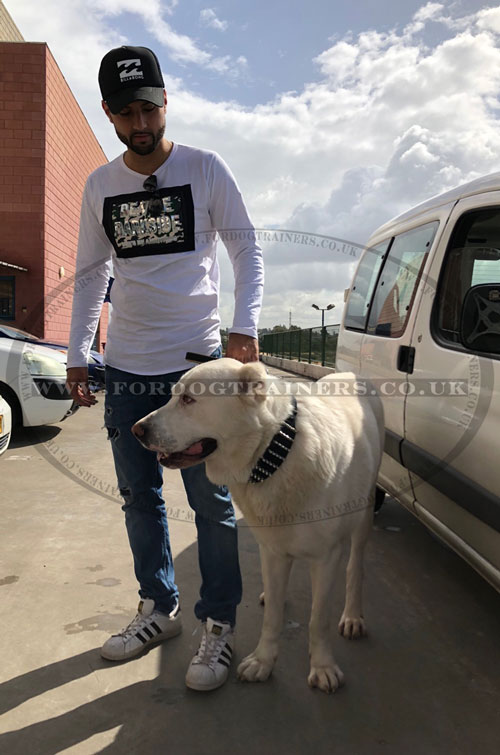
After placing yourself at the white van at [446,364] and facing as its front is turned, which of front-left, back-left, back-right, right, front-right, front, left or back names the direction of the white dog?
right

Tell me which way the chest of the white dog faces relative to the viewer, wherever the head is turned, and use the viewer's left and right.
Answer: facing the viewer and to the left of the viewer

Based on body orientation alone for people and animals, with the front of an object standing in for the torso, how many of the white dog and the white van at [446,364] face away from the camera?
0

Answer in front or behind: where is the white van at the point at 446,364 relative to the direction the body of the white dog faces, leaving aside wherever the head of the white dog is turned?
behind

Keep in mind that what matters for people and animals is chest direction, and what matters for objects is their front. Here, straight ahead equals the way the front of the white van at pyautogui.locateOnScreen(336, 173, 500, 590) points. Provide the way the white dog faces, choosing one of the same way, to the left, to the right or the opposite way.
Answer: to the right

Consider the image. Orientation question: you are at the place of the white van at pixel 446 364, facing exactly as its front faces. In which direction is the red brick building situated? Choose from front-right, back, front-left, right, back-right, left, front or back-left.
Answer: back

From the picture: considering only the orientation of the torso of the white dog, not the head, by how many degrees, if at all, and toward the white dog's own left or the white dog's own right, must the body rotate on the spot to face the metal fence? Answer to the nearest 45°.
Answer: approximately 135° to the white dog's own right

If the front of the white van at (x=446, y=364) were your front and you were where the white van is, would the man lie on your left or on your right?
on your right

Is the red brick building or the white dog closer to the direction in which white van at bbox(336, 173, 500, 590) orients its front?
the white dog

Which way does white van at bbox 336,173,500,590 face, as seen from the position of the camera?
facing the viewer and to the right of the viewer
